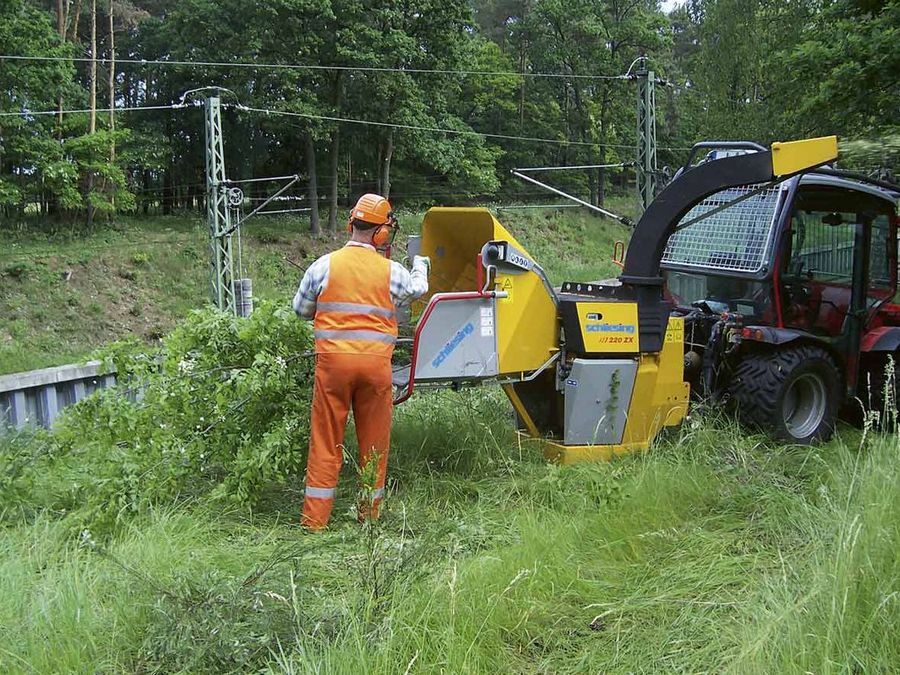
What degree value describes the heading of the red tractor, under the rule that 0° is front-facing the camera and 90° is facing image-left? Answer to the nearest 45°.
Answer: approximately 225°

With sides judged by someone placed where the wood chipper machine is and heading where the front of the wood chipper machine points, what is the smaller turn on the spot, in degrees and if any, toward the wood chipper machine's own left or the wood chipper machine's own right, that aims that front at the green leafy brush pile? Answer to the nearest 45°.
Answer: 0° — it already faces it

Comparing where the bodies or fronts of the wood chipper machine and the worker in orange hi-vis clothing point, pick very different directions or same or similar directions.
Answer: very different directions

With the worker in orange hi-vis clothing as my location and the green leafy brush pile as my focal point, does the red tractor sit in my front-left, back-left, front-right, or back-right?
back-right

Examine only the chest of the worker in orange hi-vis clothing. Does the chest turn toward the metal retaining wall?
no

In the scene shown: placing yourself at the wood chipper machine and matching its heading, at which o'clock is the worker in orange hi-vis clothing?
The worker in orange hi-vis clothing is roughly at 12 o'clock from the wood chipper machine.

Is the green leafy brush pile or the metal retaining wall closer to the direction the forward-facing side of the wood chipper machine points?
the green leafy brush pile

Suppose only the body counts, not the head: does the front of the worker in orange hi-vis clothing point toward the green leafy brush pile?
no

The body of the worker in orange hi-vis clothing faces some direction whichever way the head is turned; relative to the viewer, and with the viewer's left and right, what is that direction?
facing away from the viewer and to the right of the viewer

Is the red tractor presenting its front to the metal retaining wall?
no

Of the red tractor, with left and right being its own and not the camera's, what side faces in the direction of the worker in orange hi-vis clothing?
back

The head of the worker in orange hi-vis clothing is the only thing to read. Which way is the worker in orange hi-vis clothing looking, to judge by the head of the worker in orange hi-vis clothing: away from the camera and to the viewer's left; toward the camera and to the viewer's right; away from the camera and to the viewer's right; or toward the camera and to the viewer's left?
away from the camera and to the viewer's right

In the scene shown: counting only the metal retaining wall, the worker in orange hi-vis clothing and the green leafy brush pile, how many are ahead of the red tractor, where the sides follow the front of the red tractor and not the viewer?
0

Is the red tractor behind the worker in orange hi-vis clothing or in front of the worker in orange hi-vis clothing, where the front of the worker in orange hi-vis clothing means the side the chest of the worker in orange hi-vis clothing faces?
in front

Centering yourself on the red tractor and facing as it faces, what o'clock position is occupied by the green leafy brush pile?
The green leafy brush pile is roughly at 6 o'clock from the red tractor.

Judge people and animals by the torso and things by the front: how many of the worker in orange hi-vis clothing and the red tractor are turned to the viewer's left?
0
